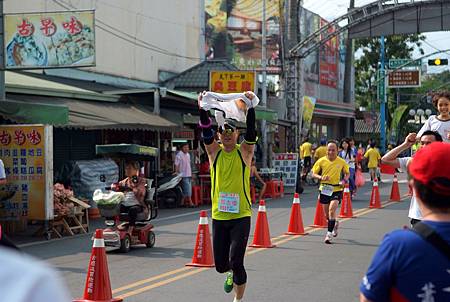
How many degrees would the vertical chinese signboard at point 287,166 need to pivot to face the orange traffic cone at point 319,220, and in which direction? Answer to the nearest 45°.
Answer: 0° — it already faces it

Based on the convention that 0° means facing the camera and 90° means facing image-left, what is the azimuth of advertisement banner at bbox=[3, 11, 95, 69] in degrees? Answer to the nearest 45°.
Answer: approximately 0°

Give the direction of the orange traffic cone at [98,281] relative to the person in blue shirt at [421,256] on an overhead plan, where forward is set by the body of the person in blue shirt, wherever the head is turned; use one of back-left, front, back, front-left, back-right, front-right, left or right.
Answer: front-left

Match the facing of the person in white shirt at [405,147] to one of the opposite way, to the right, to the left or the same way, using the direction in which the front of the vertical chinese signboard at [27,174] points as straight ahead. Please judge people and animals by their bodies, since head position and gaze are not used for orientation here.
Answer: to the right

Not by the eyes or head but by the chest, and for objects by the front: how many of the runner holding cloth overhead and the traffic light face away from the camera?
0

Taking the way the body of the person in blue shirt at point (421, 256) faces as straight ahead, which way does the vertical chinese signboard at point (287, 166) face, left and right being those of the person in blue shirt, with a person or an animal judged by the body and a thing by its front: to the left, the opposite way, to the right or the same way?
the opposite way

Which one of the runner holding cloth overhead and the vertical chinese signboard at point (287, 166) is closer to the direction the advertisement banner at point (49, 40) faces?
the runner holding cloth overhead

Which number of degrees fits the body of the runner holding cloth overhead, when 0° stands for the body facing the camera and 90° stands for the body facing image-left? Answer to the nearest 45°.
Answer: approximately 0°
